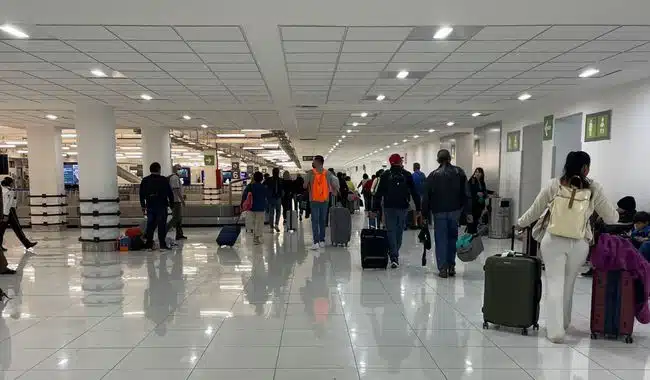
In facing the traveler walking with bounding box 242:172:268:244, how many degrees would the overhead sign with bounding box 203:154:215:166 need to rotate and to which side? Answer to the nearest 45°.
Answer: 0° — it already faces them

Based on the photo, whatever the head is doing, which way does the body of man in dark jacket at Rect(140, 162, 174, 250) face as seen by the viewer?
away from the camera

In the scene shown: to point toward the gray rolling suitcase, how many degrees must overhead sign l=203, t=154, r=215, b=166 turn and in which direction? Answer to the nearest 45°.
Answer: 0° — it already faces it

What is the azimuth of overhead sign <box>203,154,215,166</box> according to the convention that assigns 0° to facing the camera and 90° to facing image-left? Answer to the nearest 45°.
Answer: approximately 0°

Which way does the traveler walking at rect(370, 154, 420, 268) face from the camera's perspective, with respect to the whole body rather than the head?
away from the camera

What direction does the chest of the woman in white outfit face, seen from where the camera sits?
away from the camera

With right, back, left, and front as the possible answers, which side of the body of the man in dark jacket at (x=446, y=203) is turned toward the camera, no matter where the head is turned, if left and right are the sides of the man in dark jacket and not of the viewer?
back

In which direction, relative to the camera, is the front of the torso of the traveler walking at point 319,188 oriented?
away from the camera

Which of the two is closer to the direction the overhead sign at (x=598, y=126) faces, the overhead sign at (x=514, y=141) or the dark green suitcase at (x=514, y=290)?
the dark green suitcase
